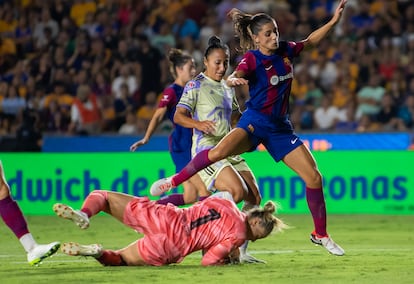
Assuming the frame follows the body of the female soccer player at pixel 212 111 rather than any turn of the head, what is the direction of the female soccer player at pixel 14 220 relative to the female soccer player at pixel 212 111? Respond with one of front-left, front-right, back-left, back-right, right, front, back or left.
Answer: right

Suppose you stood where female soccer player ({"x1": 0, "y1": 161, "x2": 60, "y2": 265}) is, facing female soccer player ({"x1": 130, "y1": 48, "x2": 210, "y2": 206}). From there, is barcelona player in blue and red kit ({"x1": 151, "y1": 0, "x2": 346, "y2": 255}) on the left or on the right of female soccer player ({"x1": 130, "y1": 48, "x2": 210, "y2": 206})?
right

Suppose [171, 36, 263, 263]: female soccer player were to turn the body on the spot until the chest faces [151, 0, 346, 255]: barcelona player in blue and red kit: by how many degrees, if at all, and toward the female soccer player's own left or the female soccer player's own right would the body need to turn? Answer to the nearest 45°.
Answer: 0° — they already face them
